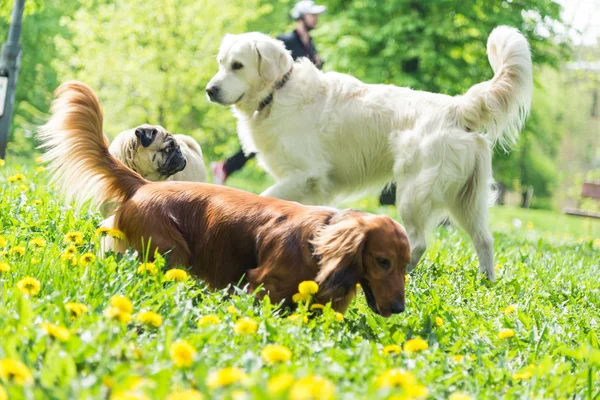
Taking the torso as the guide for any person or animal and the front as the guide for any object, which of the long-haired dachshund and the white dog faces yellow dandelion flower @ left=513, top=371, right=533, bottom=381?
the long-haired dachshund

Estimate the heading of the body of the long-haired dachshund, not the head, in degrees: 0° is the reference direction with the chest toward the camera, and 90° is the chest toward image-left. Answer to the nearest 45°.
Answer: approximately 315°

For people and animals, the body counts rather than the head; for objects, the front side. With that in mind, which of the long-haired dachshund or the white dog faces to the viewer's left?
the white dog

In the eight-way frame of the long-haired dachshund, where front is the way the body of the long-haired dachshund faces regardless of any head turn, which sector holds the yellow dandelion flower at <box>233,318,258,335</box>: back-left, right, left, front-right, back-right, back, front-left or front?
front-right

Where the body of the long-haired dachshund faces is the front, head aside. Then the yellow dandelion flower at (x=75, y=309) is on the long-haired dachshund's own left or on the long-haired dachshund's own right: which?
on the long-haired dachshund's own right

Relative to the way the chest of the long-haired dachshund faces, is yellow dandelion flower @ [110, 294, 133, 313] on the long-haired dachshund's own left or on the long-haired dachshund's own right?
on the long-haired dachshund's own right

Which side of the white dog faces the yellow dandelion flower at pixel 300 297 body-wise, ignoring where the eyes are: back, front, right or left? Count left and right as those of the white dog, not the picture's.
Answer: left

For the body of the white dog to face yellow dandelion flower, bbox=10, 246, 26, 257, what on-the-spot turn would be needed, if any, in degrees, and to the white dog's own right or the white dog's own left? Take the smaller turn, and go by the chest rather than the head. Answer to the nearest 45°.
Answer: approximately 45° to the white dog's own left

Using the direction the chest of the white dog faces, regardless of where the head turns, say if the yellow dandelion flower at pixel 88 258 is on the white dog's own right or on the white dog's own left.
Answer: on the white dog's own left

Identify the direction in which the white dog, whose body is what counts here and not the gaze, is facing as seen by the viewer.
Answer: to the viewer's left

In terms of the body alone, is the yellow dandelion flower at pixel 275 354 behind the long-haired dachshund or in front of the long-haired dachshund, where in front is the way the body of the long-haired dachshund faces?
in front

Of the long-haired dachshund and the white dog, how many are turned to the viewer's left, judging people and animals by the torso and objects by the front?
1

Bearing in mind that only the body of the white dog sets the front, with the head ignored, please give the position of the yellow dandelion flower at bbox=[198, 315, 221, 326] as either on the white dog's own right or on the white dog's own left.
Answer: on the white dog's own left

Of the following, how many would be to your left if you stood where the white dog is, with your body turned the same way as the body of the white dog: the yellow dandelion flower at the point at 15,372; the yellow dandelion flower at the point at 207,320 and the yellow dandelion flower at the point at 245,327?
3
